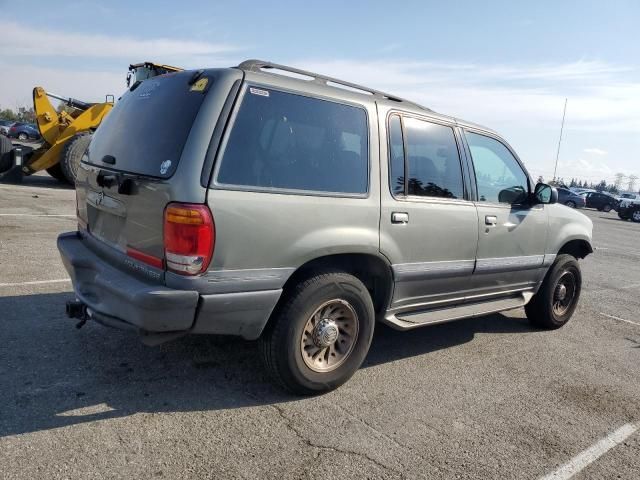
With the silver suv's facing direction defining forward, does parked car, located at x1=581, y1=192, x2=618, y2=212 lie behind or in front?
in front

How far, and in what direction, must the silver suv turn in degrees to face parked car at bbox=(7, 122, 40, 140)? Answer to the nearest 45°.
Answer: approximately 90° to its left

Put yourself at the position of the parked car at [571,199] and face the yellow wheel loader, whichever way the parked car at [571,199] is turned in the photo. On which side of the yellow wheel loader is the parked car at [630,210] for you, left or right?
left

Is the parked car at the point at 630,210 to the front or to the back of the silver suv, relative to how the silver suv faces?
to the front

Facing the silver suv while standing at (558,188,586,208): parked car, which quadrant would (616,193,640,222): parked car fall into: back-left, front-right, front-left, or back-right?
front-left

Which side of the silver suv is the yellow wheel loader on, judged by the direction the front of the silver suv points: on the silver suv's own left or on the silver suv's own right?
on the silver suv's own left

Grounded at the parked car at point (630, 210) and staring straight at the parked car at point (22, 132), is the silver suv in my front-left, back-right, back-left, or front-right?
front-left

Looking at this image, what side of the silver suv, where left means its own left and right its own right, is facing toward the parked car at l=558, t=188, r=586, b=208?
front

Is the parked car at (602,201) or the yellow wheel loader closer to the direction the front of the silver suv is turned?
the parked car

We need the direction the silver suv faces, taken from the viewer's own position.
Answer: facing away from the viewer and to the right of the viewer
